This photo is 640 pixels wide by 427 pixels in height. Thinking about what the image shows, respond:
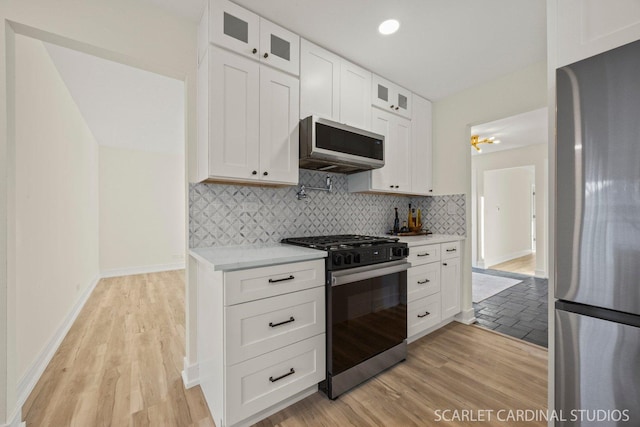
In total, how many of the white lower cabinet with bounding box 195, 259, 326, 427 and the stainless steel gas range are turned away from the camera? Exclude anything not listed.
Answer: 0

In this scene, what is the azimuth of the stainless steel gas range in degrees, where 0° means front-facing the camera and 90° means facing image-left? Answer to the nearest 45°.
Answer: approximately 315°

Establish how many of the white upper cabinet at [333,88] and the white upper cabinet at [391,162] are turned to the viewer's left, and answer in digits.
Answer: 0

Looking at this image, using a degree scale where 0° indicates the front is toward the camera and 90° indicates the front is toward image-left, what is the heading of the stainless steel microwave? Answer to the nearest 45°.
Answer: approximately 315°

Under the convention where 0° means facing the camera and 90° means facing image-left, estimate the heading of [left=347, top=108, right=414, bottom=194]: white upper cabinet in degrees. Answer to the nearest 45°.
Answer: approximately 315°
